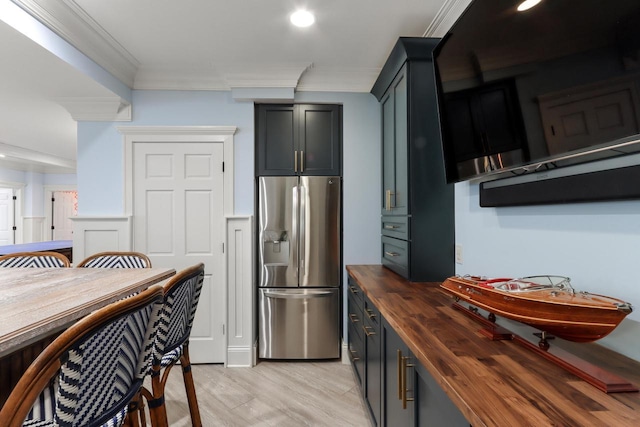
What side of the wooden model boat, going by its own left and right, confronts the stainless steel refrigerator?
back

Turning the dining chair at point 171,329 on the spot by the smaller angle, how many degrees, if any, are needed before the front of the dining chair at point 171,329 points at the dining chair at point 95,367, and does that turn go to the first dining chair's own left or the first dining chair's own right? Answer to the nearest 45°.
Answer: approximately 135° to the first dining chair's own left

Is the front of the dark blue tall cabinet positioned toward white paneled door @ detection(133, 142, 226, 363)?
yes

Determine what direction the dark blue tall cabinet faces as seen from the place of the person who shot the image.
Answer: facing to the left of the viewer

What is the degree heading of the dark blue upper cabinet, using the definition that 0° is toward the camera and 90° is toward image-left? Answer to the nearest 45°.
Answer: approximately 0°

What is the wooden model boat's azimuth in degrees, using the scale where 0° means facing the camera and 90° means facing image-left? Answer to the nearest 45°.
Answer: approximately 315°

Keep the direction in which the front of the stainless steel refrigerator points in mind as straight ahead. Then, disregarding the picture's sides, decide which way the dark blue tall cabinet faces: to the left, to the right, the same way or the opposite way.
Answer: to the right

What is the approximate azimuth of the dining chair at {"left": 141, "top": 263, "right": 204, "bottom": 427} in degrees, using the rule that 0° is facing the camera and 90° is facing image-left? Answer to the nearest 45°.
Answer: approximately 135°
